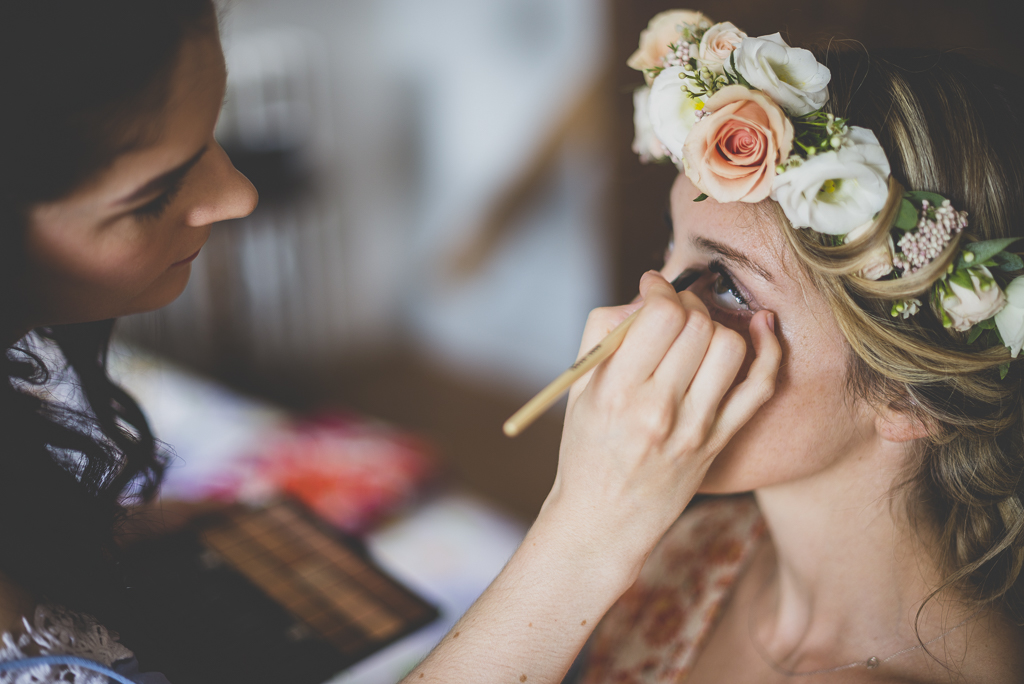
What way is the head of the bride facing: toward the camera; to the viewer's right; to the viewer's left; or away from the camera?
to the viewer's left

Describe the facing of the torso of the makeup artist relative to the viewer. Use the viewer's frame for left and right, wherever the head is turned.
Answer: facing to the right of the viewer

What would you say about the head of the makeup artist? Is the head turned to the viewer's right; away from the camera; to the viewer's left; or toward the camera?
to the viewer's right
